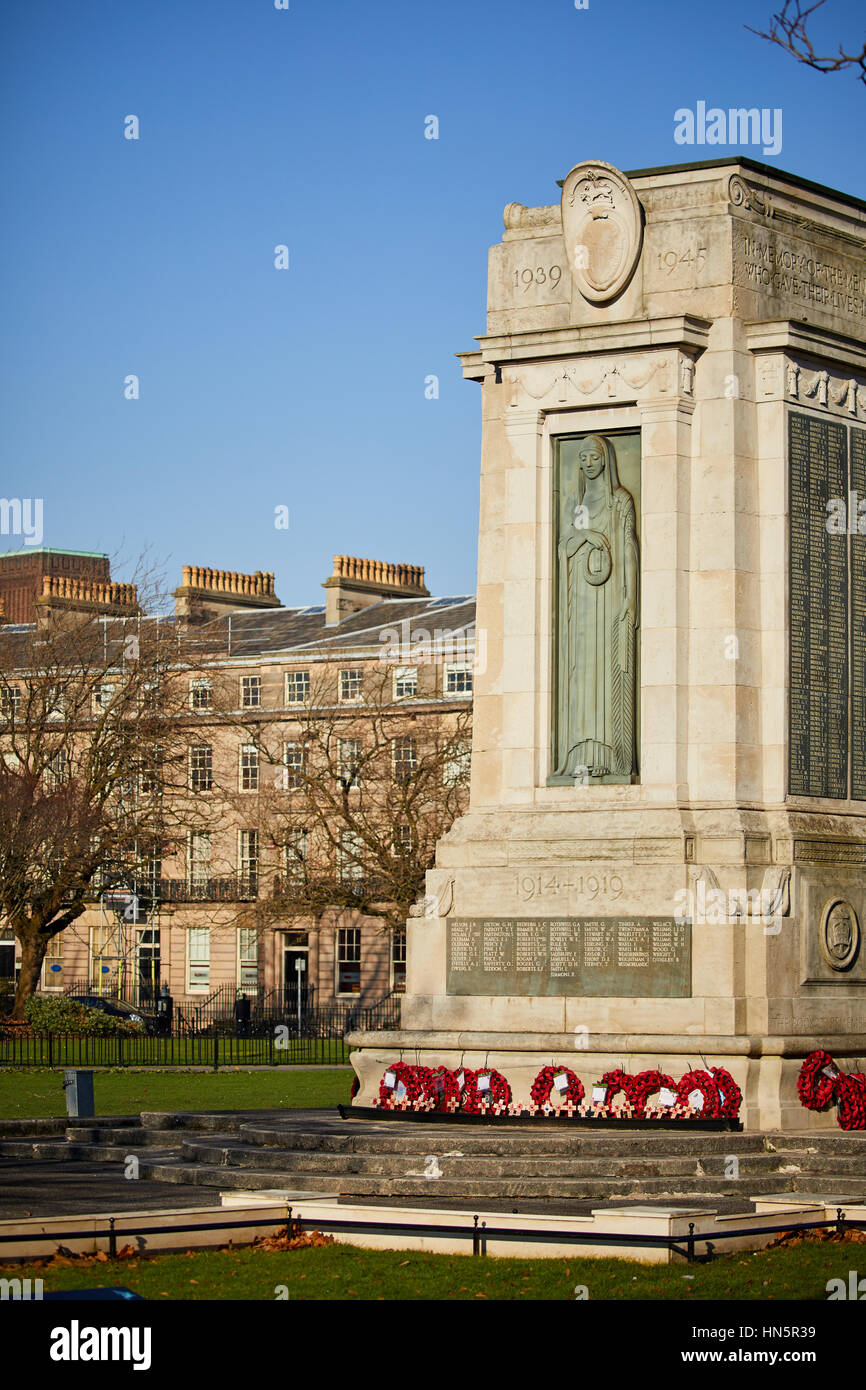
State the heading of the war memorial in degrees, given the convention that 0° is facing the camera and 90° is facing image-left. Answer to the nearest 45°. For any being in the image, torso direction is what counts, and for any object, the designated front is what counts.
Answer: approximately 0°
